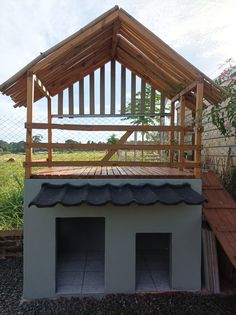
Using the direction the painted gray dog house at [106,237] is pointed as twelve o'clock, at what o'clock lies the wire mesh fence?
The wire mesh fence is roughly at 5 o'clock from the painted gray dog house.

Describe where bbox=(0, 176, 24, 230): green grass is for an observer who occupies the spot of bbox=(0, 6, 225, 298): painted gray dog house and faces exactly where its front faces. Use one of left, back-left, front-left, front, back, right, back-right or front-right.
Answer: back-right

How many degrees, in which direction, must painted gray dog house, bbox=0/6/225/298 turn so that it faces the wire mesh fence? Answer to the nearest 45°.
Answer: approximately 135° to its right

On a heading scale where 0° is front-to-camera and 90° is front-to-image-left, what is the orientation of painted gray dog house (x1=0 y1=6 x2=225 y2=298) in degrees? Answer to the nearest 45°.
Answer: approximately 0°

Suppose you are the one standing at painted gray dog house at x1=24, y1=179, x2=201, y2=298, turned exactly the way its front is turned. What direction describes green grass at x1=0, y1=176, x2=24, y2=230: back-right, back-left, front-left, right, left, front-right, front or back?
back-right
